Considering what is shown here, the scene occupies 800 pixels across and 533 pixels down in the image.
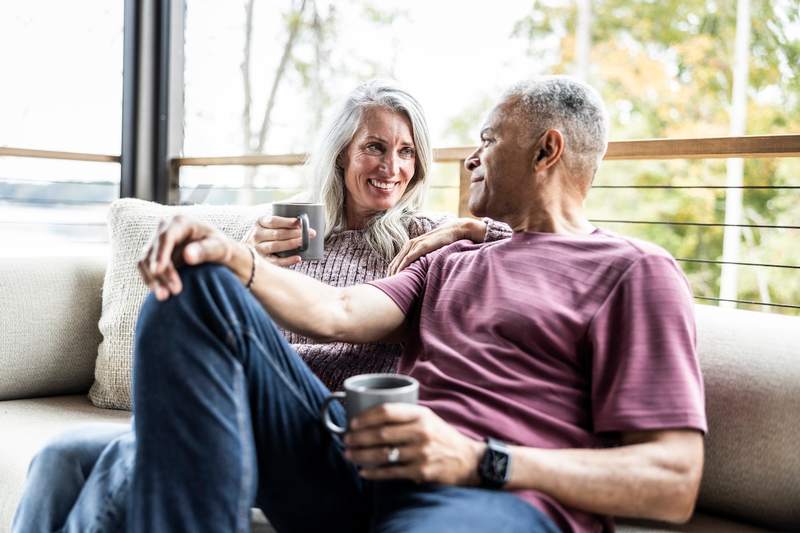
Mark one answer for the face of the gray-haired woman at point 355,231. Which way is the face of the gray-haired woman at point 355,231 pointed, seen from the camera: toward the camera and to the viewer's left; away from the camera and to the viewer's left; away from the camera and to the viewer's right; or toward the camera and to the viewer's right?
toward the camera and to the viewer's right

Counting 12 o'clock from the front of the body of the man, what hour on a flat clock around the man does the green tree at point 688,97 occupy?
The green tree is roughly at 5 o'clock from the man.

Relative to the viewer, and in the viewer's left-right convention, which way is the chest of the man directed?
facing the viewer and to the left of the viewer

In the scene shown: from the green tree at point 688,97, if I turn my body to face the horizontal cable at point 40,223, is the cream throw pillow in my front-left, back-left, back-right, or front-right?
front-left

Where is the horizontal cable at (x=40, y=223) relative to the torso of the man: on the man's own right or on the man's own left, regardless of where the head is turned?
on the man's own right

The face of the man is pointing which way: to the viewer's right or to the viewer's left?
to the viewer's left
